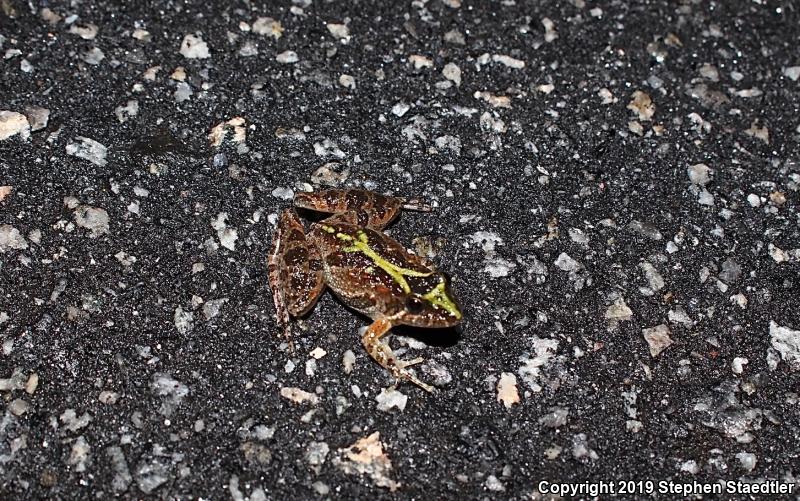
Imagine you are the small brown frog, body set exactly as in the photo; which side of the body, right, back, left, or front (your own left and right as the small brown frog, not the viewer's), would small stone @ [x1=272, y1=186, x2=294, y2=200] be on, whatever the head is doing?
back

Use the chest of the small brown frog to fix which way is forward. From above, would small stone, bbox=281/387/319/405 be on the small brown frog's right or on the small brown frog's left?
on the small brown frog's right

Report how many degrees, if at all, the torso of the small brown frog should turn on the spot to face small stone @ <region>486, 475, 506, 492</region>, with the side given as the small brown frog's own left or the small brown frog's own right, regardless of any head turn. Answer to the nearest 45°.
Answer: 0° — it already faces it

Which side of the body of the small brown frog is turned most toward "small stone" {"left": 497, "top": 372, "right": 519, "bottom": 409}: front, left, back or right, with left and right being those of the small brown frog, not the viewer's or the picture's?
front

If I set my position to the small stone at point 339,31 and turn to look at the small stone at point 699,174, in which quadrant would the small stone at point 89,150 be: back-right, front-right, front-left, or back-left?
back-right

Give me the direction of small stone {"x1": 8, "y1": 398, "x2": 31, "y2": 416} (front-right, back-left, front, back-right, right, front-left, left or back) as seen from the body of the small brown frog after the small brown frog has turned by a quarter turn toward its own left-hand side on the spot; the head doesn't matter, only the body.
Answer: back

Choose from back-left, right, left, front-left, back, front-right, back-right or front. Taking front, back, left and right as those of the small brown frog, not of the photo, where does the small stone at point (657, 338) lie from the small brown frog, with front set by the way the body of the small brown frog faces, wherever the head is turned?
front-left

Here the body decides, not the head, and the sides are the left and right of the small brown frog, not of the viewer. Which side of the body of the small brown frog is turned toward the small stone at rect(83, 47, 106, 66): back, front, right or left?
back

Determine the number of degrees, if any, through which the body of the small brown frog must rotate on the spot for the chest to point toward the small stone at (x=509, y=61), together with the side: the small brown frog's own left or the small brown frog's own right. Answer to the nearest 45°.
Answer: approximately 135° to the small brown frog's own left

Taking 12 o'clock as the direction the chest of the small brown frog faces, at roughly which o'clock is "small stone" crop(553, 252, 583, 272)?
The small stone is roughly at 10 o'clock from the small brown frog.

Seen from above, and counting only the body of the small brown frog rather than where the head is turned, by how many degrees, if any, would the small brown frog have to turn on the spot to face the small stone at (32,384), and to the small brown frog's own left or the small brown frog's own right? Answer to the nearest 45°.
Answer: approximately 90° to the small brown frog's own right

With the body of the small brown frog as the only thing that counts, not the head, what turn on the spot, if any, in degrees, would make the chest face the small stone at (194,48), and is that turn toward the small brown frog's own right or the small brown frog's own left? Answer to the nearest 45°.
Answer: approximately 180°

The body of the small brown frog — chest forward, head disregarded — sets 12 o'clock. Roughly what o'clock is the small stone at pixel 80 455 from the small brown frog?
The small stone is roughly at 3 o'clock from the small brown frog.

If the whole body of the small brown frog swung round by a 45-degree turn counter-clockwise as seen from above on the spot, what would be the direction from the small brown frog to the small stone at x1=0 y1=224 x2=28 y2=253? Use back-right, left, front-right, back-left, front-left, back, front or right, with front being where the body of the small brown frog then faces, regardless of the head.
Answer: back

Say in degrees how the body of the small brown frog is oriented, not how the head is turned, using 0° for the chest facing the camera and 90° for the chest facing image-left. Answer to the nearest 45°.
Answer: approximately 315°

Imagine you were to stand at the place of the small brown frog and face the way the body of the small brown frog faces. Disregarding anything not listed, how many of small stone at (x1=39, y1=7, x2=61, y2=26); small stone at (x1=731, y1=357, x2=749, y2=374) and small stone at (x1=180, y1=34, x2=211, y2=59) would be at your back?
2

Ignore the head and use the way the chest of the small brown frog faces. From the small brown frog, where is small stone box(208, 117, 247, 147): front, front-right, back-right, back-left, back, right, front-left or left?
back

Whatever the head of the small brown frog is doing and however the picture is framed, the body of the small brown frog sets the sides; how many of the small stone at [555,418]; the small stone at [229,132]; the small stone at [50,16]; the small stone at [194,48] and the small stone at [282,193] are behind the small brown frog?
4

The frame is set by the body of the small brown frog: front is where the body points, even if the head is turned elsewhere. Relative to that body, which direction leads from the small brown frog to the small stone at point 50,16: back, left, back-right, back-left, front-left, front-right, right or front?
back
